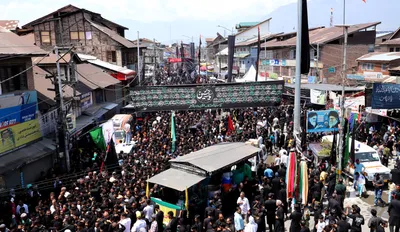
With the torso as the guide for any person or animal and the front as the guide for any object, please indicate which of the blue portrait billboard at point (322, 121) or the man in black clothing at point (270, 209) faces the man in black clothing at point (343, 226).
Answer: the blue portrait billboard

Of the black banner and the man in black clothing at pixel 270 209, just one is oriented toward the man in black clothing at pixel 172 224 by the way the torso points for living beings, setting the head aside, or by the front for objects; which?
the black banner

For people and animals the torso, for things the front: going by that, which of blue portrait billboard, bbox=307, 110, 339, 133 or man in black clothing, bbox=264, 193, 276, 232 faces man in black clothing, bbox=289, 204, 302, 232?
the blue portrait billboard

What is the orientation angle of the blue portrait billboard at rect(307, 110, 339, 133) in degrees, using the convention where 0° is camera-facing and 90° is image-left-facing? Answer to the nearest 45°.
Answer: approximately 0°

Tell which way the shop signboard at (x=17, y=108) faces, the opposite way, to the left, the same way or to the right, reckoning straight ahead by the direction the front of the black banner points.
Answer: to the left

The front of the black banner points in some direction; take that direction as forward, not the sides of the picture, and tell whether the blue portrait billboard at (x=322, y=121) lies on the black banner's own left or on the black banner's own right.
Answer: on the black banner's own left

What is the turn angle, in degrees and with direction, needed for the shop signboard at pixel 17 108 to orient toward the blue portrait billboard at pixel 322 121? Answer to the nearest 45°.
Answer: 0° — it already faces it

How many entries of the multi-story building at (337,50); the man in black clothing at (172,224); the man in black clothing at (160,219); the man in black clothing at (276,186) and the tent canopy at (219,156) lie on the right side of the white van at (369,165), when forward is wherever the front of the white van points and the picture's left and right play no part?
4

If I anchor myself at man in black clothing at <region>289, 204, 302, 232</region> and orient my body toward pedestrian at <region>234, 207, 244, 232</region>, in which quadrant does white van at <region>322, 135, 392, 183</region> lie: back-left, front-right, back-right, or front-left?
back-right

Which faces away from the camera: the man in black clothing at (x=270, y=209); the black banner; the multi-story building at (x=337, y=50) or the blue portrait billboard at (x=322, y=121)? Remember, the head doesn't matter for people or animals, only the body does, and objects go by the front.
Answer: the man in black clothing

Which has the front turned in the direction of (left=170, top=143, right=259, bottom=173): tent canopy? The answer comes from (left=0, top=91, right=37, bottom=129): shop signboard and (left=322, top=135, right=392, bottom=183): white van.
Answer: the shop signboard

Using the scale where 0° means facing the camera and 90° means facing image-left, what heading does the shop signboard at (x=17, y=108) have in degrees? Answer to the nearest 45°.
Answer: approximately 315°
